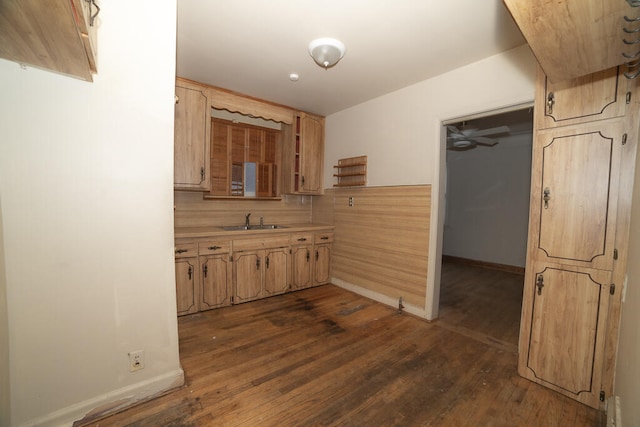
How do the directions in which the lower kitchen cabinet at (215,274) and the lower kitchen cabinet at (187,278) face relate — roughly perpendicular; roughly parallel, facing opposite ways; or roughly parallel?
roughly parallel

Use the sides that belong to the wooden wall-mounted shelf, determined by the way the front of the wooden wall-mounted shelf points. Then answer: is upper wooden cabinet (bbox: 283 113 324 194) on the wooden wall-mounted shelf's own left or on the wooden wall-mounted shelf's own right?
on the wooden wall-mounted shelf's own right

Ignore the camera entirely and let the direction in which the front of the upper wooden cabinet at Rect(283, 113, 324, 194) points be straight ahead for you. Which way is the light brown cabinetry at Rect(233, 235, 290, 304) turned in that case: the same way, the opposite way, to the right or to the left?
the same way

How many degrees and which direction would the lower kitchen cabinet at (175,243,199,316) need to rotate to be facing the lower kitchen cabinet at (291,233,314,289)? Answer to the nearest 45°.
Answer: approximately 45° to its left

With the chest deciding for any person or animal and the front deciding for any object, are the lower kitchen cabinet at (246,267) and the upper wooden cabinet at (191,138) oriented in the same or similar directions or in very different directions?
same or similar directions

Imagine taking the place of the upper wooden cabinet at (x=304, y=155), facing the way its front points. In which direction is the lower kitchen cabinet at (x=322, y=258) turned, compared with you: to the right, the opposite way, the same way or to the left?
the same way

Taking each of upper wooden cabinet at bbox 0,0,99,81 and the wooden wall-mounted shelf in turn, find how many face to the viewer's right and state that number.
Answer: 1

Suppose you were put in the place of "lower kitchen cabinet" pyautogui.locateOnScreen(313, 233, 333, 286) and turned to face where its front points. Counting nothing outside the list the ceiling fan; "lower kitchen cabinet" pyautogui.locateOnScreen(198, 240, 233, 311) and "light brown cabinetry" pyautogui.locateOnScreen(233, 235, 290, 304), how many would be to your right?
2

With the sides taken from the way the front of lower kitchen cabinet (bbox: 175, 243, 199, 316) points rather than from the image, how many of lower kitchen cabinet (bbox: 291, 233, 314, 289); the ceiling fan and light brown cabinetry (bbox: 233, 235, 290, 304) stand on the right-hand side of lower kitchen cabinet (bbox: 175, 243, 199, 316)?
0

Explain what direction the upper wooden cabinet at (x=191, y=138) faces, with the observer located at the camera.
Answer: facing the viewer and to the right of the viewer

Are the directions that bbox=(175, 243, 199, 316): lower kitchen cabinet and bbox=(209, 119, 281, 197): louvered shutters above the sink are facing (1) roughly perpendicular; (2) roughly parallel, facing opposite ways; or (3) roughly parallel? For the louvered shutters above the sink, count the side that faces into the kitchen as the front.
roughly parallel

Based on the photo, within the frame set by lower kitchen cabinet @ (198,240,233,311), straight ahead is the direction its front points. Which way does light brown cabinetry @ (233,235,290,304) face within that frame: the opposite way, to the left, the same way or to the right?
the same way

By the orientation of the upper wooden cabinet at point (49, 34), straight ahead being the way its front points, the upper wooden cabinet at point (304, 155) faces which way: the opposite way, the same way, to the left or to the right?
to the right

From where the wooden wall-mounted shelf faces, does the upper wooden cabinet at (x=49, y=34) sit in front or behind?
in front
